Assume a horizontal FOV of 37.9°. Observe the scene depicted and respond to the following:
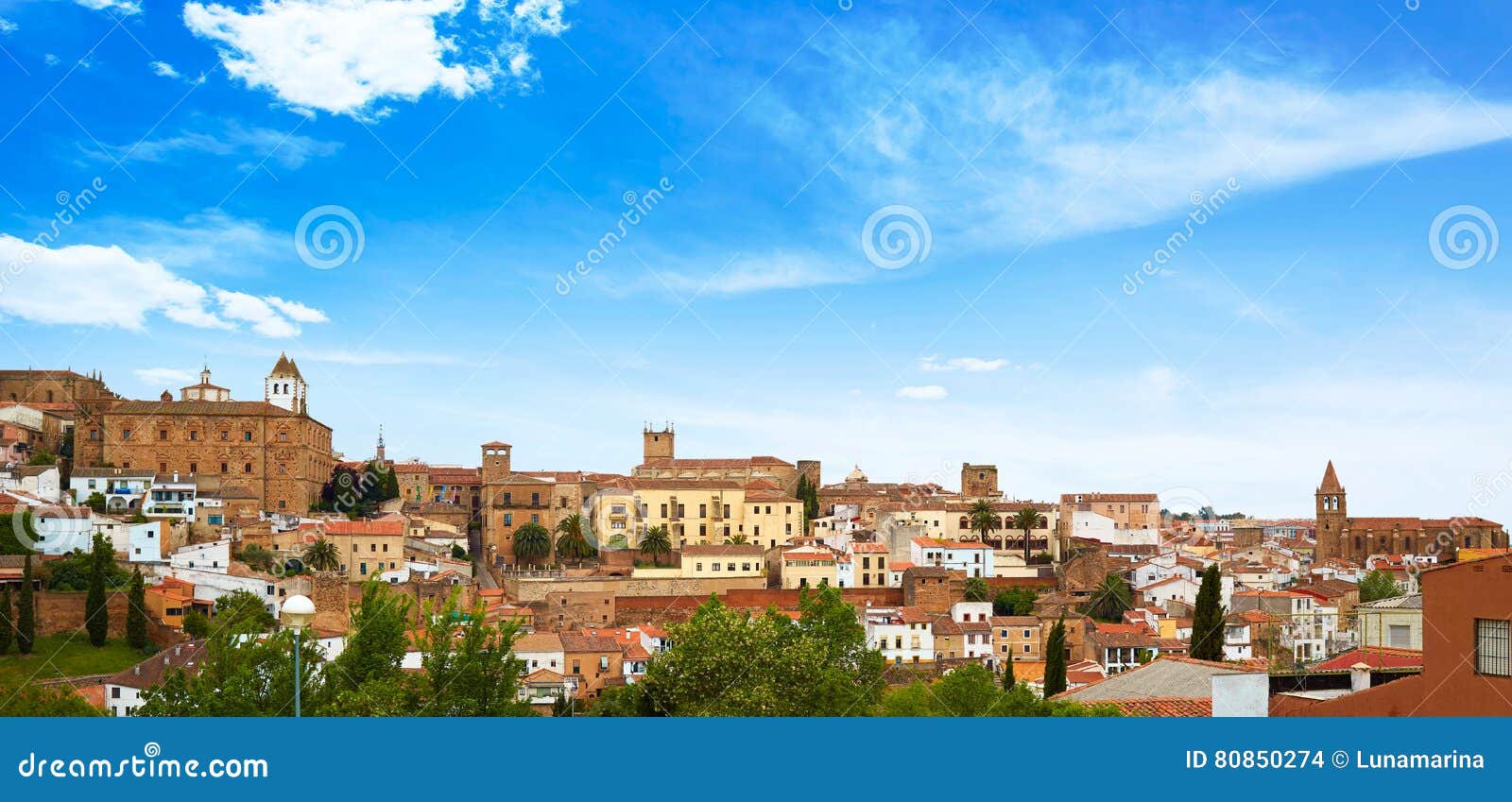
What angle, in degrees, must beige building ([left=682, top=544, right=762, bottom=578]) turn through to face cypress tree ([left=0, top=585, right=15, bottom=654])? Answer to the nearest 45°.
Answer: approximately 45° to its right

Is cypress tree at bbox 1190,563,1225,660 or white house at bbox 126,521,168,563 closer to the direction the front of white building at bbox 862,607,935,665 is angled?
the cypress tree

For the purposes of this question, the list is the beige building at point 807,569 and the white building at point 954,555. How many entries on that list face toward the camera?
2

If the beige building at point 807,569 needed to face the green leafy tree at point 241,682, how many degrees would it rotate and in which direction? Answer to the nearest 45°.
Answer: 0° — it already faces it

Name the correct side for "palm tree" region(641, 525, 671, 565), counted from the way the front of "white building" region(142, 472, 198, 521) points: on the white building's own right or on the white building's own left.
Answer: on the white building's own left

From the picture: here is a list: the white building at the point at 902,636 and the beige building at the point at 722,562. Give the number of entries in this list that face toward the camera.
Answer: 2

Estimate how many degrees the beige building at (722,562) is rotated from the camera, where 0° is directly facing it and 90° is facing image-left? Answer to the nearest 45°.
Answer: approximately 0°
